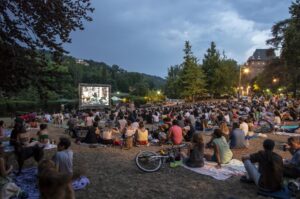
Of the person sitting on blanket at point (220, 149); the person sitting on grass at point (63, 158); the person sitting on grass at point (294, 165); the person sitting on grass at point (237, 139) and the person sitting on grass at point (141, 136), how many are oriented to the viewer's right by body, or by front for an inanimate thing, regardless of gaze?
0

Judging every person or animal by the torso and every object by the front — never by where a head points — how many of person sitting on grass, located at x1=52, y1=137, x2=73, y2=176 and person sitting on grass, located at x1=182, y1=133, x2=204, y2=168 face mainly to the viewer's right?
0

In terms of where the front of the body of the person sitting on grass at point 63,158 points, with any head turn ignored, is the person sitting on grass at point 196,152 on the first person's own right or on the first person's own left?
on the first person's own right

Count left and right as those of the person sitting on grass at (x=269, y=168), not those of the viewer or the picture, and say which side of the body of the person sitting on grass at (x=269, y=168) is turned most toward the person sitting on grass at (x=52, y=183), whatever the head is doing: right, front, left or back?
left

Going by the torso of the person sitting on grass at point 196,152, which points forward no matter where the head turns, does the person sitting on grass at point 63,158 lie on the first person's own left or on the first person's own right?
on the first person's own left

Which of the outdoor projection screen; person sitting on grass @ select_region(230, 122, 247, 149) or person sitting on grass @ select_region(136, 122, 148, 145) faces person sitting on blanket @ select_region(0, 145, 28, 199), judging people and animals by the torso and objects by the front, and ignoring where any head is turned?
the outdoor projection screen

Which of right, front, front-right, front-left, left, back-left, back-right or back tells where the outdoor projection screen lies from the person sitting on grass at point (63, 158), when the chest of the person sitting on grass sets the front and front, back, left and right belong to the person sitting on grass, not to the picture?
front-right

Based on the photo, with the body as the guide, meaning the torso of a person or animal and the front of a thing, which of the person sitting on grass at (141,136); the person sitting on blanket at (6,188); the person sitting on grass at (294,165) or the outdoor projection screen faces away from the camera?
the person sitting on grass at (141,136)

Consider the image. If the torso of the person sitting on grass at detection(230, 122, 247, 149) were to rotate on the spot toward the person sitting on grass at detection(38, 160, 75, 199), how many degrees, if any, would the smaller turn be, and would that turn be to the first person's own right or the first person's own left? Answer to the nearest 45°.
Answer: approximately 135° to the first person's own left

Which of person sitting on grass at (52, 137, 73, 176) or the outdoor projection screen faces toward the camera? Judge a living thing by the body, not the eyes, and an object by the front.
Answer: the outdoor projection screen

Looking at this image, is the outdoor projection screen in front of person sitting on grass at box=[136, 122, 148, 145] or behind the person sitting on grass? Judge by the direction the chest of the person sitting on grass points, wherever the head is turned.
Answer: in front

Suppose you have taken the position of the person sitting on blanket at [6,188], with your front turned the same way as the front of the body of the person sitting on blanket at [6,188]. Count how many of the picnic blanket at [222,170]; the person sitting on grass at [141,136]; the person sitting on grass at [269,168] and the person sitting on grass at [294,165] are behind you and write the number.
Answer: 0

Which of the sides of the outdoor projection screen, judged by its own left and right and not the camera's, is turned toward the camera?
front
